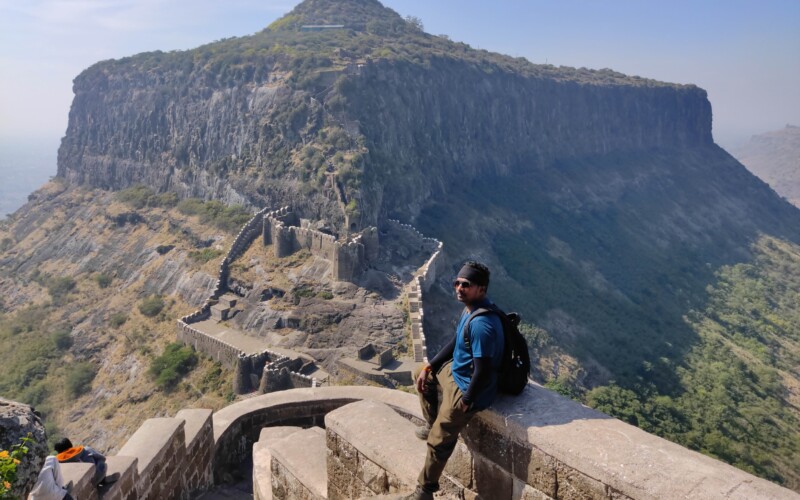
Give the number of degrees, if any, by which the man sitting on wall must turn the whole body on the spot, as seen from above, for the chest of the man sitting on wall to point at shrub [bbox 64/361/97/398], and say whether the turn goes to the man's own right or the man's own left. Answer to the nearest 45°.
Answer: approximately 90° to the man's own right

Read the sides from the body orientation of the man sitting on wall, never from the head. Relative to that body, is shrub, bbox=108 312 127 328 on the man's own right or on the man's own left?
on the man's own right

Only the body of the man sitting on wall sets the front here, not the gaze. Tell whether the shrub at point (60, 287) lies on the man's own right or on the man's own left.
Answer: on the man's own right

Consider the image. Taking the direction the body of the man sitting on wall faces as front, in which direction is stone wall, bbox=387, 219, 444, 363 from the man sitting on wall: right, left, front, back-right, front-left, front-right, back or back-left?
back-right

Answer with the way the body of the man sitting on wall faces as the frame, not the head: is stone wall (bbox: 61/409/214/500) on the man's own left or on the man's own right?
on the man's own right

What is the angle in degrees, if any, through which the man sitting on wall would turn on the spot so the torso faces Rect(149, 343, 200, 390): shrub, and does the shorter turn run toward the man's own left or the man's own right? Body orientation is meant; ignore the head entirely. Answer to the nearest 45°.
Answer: approximately 90° to the man's own right

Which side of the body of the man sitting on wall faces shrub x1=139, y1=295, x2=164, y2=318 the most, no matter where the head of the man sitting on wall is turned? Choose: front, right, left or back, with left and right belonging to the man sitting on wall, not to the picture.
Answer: right

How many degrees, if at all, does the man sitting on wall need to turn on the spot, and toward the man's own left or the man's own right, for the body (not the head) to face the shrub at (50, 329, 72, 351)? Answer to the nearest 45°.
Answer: approximately 90° to the man's own right

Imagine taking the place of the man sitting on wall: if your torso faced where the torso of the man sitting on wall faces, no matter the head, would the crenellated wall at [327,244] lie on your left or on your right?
on your right
